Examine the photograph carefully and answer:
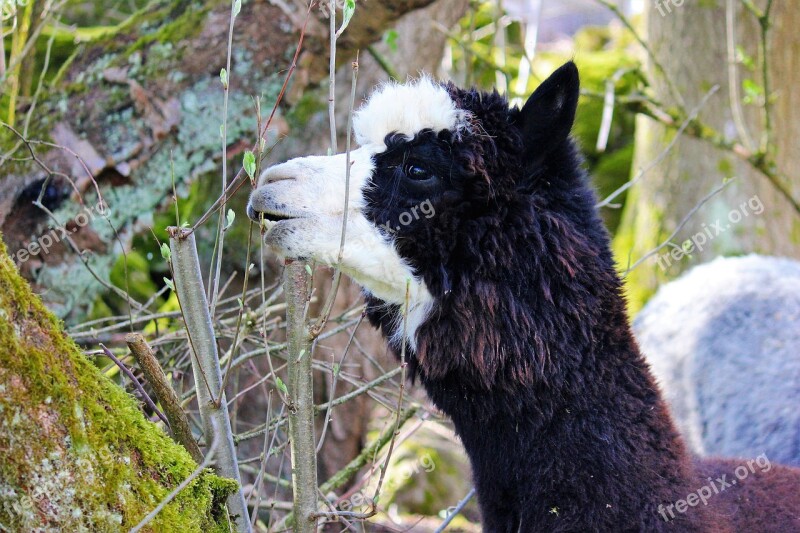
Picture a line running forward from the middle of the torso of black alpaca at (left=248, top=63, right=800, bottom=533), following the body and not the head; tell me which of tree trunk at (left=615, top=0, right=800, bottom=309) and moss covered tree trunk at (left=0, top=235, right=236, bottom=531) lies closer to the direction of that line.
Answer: the moss covered tree trunk

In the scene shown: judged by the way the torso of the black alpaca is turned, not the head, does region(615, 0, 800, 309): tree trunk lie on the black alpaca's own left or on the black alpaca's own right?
on the black alpaca's own right

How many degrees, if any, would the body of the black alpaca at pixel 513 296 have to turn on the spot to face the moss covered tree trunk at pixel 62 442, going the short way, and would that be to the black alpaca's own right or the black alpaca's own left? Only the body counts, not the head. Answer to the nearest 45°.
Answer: approximately 45° to the black alpaca's own left

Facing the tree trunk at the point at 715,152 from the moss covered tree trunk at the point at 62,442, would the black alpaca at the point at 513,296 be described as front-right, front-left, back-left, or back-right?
front-right

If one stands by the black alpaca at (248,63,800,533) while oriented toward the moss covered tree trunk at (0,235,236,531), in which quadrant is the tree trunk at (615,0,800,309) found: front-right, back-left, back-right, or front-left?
back-right

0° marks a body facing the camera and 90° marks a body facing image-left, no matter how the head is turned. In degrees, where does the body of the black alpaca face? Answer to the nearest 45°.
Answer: approximately 90°
